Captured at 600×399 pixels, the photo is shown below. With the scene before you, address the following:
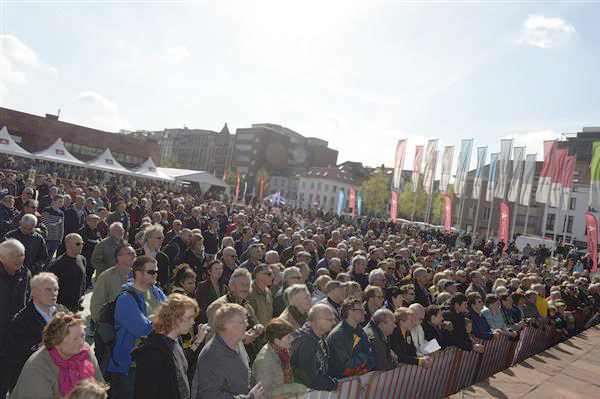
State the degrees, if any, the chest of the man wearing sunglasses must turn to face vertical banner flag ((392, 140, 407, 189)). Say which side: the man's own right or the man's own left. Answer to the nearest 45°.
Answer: approximately 90° to the man's own left

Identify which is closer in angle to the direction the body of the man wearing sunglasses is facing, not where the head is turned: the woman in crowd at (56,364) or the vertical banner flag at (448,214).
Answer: the woman in crowd

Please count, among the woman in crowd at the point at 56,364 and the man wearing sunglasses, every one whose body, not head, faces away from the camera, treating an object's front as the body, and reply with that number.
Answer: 0

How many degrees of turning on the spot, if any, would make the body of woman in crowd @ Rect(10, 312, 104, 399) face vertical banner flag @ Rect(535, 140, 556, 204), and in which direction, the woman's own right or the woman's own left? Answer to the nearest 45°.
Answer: approximately 90° to the woman's own left

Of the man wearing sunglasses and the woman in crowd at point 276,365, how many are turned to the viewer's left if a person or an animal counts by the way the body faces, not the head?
0

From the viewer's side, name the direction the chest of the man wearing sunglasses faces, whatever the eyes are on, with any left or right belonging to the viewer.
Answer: facing the viewer and to the right of the viewer

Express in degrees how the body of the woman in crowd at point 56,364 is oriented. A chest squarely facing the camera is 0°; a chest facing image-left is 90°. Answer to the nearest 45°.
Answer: approximately 315°

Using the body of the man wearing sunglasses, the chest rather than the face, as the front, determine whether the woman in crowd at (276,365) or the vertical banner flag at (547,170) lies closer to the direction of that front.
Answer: the woman in crowd

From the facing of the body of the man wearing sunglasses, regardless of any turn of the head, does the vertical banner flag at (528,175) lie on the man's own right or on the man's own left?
on the man's own left
